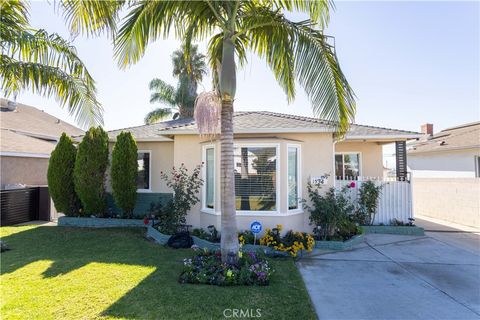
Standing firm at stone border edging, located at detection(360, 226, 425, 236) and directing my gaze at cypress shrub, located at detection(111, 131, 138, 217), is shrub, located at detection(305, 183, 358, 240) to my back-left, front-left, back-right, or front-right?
front-left

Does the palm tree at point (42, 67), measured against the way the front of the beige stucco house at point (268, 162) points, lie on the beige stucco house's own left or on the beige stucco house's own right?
on the beige stucco house's own right

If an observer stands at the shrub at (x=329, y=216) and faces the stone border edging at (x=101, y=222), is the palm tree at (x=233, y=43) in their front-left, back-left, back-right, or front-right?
front-left

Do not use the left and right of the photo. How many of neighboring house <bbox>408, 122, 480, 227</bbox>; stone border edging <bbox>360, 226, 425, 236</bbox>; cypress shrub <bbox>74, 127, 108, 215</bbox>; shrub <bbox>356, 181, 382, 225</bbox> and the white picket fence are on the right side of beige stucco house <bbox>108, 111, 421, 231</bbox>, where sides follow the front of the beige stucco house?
1

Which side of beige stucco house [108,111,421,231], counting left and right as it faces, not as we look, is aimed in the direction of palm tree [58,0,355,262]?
front

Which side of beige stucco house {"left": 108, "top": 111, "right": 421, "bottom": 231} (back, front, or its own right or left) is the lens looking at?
front

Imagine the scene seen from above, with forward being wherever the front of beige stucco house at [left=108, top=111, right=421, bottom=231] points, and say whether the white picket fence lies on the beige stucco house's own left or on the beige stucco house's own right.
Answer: on the beige stucco house's own left

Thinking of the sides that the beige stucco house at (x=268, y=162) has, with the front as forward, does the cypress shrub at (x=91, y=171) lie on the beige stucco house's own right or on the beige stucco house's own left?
on the beige stucco house's own right

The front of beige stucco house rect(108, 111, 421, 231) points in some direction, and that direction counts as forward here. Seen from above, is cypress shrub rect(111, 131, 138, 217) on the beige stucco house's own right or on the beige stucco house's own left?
on the beige stucco house's own right

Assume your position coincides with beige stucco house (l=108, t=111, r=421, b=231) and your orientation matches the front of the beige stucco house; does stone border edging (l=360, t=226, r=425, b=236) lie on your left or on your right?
on your left

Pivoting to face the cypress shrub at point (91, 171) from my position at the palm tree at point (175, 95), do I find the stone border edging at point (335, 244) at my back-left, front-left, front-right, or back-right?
front-left

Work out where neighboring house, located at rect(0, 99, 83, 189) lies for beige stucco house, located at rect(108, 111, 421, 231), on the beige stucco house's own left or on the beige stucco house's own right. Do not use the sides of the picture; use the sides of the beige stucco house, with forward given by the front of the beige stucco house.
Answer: on the beige stucco house's own right
